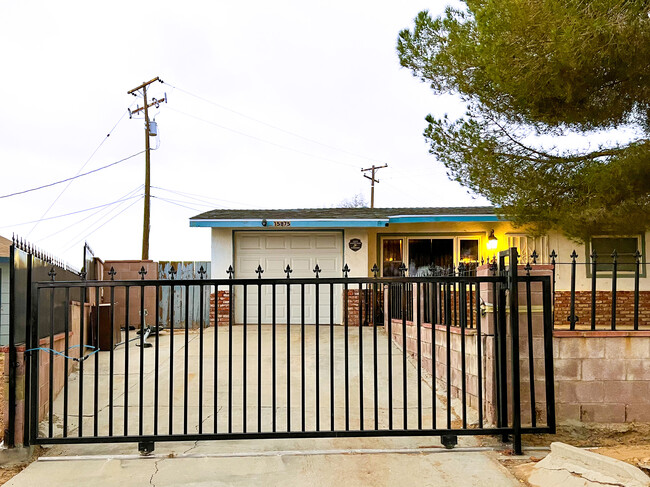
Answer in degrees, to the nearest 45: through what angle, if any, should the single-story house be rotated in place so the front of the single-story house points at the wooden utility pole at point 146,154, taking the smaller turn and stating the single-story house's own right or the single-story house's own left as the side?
approximately 135° to the single-story house's own right

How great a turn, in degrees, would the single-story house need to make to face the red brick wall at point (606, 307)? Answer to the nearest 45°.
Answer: approximately 90° to its left

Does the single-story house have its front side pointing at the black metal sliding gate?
yes

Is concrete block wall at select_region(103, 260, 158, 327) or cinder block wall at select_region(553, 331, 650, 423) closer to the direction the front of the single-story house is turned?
the cinder block wall

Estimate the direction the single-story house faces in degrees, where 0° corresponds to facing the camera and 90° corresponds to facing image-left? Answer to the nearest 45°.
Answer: approximately 0°

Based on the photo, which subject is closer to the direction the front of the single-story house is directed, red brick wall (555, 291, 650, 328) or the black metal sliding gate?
the black metal sliding gate

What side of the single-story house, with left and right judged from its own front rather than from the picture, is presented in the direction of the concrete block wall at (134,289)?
right

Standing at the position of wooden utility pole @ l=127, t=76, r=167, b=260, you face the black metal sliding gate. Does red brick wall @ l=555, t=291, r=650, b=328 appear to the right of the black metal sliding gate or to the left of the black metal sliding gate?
left
